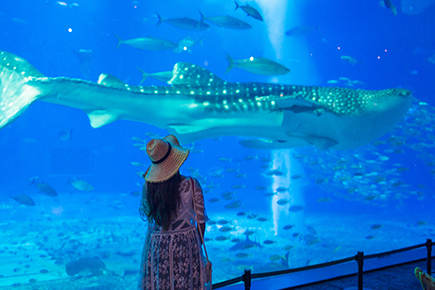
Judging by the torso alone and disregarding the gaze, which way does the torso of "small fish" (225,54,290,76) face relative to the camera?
to the viewer's right

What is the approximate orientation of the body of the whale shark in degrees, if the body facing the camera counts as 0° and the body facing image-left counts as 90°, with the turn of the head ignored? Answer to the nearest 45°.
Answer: approximately 270°

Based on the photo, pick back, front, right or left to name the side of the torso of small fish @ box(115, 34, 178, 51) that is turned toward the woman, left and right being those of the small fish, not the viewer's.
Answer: right

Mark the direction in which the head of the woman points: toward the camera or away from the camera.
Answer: away from the camera

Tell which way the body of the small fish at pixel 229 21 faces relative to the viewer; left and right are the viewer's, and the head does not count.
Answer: facing to the right of the viewer

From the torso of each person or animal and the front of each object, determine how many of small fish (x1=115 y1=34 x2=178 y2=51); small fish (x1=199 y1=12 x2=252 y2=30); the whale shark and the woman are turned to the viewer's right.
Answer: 3

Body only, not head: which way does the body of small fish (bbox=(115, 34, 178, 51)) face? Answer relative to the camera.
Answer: to the viewer's right

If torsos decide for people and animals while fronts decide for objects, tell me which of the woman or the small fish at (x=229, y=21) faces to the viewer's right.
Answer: the small fish
